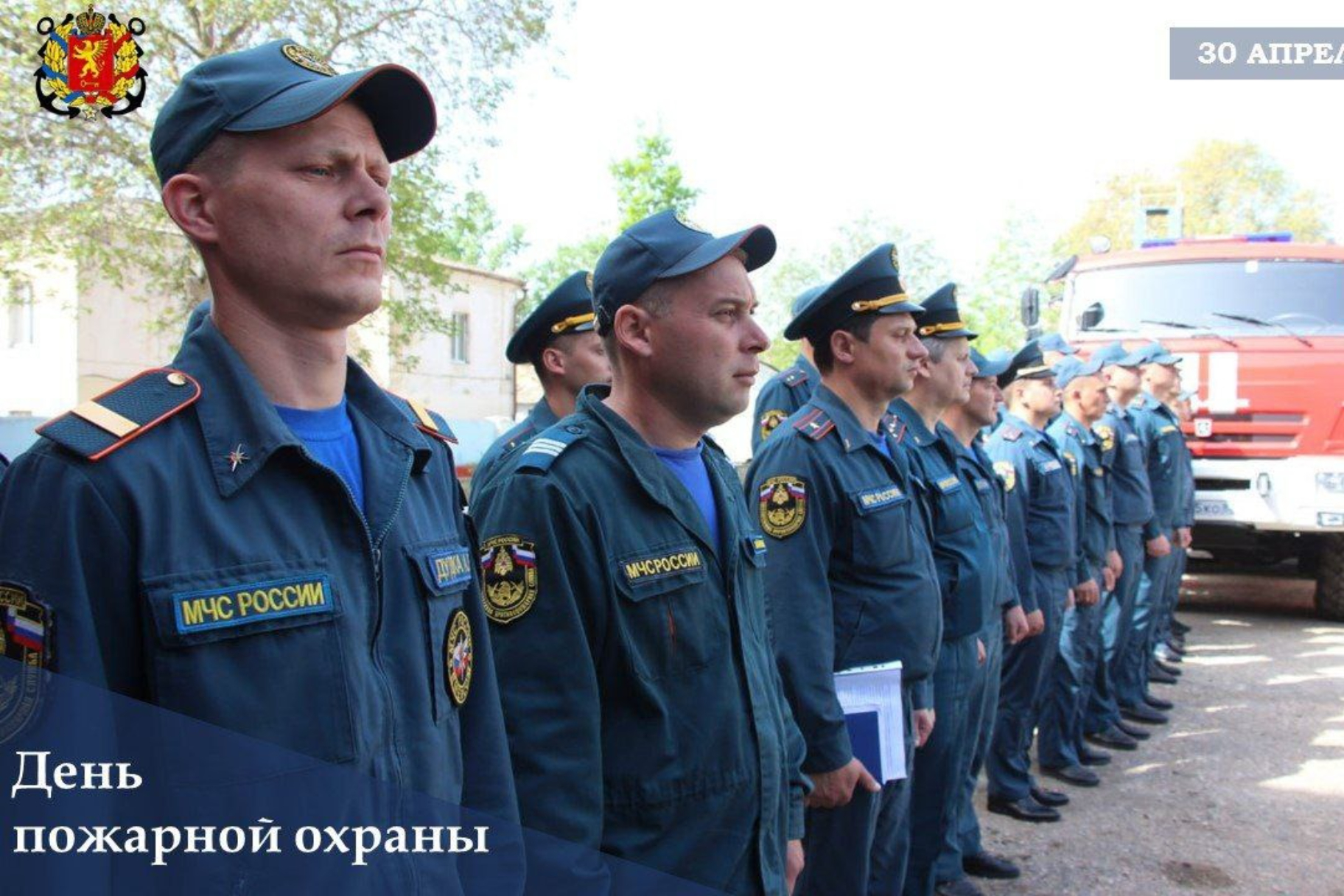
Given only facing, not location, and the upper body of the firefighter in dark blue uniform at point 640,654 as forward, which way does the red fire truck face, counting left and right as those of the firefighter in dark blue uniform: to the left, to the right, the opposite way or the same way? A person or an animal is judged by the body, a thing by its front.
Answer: to the right

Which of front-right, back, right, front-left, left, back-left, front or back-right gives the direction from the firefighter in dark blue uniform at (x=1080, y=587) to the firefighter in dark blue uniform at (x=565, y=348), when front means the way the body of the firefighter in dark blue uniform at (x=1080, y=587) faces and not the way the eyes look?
back-right

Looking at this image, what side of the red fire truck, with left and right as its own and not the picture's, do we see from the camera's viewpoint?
front

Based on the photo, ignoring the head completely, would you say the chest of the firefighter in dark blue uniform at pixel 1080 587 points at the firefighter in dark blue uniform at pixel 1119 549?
no

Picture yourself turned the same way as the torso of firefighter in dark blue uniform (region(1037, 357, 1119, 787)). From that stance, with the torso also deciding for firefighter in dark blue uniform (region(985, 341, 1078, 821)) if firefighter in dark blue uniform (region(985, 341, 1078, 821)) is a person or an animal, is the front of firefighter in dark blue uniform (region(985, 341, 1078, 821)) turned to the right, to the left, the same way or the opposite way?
the same way

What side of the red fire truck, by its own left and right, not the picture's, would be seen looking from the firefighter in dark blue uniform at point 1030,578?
front

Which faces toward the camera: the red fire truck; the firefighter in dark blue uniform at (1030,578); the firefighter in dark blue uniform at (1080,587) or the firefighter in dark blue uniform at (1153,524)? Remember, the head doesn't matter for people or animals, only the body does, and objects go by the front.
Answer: the red fire truck

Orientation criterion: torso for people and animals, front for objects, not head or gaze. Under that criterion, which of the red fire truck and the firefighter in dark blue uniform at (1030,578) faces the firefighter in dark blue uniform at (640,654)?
the red fire truck

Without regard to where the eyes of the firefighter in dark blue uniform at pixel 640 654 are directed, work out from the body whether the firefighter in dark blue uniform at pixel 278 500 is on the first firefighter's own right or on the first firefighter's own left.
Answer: on the first firefighter's own right

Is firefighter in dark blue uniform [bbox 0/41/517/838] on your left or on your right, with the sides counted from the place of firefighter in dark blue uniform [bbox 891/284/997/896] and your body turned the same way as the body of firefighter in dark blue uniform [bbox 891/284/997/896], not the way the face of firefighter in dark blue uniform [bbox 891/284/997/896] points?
on your right

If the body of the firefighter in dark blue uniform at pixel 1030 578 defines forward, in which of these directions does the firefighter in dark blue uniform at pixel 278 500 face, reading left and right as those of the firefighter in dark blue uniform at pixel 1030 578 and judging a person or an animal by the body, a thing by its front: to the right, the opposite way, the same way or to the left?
the same way

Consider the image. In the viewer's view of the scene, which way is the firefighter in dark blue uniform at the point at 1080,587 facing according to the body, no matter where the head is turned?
to the viewer's right

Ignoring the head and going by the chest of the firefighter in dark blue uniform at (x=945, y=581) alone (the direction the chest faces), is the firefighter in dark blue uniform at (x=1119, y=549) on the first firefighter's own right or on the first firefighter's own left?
on the first firefighter's own left

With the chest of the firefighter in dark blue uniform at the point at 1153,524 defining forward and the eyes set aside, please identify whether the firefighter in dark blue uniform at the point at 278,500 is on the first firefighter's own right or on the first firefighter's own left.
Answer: on the first firefighter's own right
